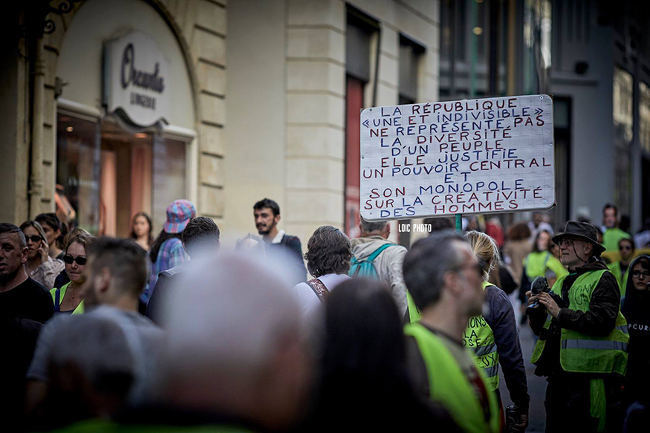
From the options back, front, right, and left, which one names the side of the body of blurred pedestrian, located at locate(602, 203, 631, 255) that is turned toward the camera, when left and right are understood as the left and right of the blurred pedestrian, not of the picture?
front

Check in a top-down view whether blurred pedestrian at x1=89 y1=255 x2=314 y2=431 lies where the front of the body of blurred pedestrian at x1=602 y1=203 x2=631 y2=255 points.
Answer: yes

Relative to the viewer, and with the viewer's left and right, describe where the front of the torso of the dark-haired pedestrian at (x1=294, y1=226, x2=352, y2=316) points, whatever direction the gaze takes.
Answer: facing away from the viewer

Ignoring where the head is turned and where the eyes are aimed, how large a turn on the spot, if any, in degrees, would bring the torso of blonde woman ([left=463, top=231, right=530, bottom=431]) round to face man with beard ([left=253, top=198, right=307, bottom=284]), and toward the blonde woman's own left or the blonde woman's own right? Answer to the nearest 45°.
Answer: approximately 45° to the blonde woman's own left

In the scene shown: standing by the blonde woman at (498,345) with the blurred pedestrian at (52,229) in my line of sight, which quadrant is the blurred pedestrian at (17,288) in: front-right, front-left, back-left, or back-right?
front-left

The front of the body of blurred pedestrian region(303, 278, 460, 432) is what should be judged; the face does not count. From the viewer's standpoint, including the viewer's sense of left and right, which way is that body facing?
facing away from the viewer

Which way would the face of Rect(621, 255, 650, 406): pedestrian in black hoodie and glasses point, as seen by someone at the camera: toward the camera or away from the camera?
toward the camera

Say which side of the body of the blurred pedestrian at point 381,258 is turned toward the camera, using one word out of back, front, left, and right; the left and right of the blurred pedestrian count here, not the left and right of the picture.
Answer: back

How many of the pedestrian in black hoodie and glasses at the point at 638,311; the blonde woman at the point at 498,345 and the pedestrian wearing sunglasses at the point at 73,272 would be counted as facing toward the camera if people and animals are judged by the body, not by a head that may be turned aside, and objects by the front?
2

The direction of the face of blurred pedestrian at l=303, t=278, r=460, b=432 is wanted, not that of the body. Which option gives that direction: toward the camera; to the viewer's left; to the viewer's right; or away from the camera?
away from the camera

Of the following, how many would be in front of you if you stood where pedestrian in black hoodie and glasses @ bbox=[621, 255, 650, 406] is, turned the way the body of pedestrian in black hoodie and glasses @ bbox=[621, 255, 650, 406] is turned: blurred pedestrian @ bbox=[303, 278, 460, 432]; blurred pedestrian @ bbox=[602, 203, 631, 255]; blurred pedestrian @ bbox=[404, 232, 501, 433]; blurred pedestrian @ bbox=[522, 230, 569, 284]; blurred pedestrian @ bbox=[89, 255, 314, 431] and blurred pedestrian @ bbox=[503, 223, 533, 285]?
3

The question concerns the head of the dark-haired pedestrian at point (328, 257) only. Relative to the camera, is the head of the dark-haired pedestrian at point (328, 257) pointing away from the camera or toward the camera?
away from the camera

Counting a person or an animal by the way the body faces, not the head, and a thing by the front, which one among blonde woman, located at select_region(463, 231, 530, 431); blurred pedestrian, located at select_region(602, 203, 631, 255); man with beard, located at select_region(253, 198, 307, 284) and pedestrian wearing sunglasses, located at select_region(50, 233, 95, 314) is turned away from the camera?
the blonde woman

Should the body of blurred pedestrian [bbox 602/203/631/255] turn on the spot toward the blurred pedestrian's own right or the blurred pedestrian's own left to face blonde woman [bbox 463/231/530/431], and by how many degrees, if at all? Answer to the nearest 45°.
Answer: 0° — they already face them

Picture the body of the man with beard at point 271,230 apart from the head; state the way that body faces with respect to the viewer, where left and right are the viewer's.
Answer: facing the viewer and to the left of the viewer

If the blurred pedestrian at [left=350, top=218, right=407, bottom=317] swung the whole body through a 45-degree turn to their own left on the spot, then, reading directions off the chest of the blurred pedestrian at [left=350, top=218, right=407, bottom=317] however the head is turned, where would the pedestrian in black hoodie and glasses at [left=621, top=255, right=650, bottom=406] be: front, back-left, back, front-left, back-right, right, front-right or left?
back-right

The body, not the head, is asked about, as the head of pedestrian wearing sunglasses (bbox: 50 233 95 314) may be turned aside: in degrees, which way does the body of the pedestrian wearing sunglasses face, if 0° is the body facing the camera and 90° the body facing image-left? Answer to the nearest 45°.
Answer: approximately 0°
